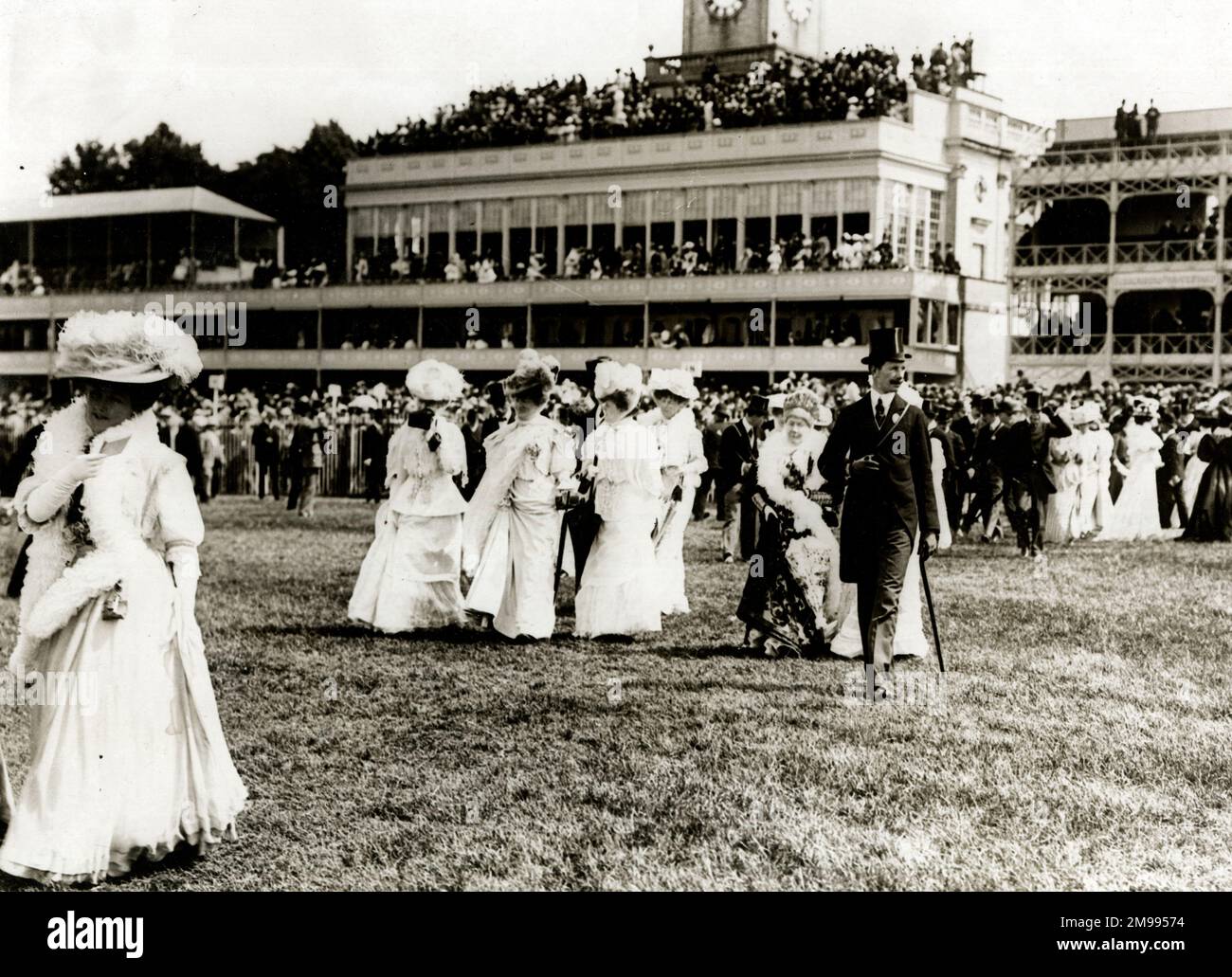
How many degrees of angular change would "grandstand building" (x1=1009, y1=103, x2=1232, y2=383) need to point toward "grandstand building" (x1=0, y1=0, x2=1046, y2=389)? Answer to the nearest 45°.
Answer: approximately 90° to its right

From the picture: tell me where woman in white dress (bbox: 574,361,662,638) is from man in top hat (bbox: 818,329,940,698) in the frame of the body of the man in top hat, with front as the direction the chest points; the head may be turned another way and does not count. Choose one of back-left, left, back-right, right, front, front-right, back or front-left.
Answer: back-right

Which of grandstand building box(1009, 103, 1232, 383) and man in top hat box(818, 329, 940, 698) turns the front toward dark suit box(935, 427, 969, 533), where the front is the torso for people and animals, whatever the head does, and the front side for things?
the grandstand building

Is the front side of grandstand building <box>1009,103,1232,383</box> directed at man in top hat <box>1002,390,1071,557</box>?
yes

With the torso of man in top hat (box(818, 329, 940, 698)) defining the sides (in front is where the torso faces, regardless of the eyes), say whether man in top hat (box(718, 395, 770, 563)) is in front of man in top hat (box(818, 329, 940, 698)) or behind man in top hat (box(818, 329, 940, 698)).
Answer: behind

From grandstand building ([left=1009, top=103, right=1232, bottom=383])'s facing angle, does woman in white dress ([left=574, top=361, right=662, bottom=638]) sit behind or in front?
in front

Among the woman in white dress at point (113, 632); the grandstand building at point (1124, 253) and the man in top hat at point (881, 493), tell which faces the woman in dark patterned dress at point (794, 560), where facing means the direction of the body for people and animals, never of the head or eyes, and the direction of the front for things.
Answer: the grandstand building

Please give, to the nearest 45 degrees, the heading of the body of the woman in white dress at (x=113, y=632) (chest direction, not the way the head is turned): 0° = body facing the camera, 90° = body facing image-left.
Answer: approximately 45°

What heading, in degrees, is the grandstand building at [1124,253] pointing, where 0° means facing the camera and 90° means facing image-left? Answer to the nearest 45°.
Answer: approximately 0°

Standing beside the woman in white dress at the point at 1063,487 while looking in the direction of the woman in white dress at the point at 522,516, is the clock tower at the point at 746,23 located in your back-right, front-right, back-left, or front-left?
back-right

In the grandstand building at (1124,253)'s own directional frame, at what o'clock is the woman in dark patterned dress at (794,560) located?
The woman in dark patterned dress is roughly at 12 o'clock from the grandstand building.

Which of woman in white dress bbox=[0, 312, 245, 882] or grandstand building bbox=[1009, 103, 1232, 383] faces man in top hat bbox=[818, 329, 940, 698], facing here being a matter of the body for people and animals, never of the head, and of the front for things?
the grandstand building

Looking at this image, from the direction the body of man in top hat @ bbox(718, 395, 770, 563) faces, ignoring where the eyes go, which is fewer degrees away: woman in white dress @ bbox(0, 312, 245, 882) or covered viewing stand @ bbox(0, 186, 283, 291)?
the woman in white dress
